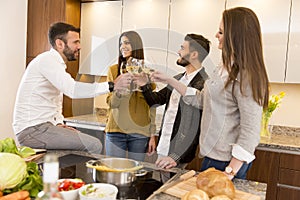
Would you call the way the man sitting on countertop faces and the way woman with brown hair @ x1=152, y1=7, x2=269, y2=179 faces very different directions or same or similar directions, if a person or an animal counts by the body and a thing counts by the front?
very different directions

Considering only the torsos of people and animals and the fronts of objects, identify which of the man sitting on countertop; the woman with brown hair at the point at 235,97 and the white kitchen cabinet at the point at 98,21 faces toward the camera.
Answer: the white kitchen cabinet

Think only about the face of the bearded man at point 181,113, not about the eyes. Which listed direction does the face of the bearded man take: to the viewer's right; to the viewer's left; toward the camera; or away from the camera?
to the viewer's left

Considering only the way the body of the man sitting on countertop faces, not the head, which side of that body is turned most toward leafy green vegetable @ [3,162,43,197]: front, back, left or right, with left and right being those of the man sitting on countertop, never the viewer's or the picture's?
right

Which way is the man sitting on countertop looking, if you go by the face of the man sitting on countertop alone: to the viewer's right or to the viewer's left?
to the viewer's right

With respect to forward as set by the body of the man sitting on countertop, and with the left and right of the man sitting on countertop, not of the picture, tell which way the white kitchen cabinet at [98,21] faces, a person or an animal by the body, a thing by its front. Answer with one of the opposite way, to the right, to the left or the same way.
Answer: to the right

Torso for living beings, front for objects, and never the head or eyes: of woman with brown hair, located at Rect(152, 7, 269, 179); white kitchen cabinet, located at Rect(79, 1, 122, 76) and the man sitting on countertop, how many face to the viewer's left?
1

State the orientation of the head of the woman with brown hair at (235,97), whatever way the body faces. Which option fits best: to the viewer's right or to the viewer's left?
to the viewer's left

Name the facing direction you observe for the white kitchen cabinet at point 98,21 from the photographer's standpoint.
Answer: facing the viewer

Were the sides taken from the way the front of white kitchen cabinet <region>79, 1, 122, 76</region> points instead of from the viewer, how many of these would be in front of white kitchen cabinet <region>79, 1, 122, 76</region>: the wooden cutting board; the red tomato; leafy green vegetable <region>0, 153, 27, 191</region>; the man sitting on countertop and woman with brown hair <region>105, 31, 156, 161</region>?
5

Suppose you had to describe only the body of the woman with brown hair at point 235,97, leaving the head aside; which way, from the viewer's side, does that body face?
to the viewer's left

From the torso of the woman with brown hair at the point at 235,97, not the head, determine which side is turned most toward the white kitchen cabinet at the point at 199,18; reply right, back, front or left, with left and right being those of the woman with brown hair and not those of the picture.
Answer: right

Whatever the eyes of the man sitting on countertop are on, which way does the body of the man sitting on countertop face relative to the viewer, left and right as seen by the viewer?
facing to the right of the viewer

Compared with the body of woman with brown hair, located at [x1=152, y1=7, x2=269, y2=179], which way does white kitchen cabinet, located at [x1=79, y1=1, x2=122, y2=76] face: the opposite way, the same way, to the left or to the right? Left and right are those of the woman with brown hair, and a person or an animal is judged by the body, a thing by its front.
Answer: to the left
